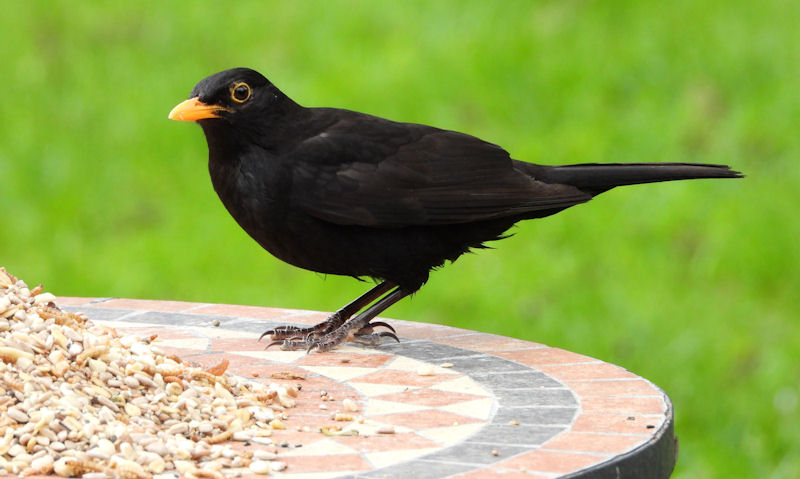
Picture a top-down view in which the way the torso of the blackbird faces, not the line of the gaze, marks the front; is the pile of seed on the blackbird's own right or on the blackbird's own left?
on the blackbird's own left

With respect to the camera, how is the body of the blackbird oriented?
to the viewer's left
